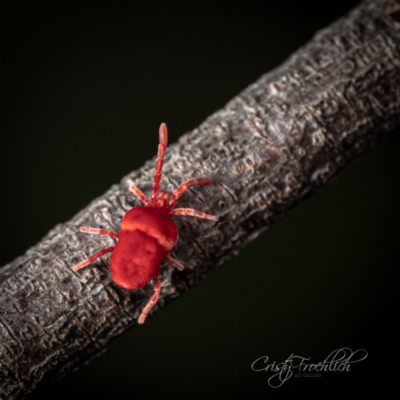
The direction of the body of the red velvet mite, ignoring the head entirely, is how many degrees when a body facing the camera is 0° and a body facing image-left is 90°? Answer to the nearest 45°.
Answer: approximately 225°
